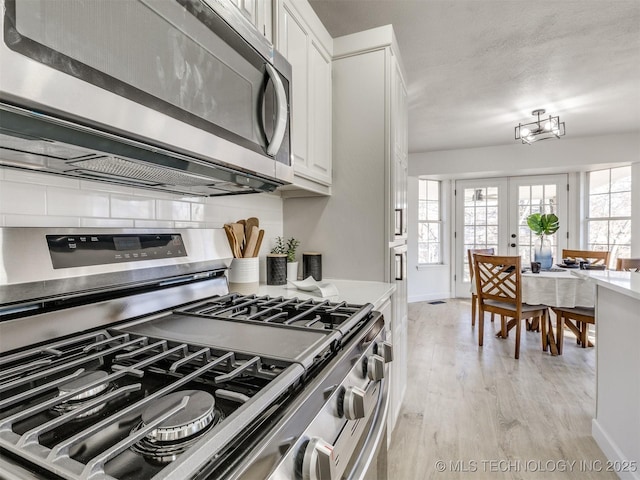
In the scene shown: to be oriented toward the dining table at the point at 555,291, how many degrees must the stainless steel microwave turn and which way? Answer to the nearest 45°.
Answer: approximately 45° to its left

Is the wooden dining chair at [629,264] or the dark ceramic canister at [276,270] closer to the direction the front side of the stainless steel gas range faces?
the wooden dining chair

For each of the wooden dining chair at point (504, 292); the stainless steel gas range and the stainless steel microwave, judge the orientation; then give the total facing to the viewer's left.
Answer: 0

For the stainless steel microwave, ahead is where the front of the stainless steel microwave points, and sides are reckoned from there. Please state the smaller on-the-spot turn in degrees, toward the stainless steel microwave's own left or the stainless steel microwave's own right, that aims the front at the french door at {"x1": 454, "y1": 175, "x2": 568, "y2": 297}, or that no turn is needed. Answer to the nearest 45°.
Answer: approximately 90° to the stainless steel microwave's own left

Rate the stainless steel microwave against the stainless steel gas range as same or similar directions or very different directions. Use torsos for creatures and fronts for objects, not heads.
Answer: same or similar directions

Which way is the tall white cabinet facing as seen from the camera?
to the viewer's right

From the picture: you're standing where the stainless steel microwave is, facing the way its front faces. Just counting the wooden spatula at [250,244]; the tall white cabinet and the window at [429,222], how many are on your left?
3

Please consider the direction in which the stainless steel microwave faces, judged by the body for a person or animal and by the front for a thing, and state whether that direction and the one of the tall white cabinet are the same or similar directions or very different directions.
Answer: same or similar directions

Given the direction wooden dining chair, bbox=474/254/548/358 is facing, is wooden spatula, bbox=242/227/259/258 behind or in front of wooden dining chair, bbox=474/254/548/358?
behind

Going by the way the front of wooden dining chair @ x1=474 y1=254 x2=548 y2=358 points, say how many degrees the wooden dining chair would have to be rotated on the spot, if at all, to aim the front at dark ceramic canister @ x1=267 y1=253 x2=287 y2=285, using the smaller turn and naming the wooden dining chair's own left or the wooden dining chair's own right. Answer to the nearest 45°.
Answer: approximately 180°

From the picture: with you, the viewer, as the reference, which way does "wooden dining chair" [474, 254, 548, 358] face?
facing away from the viewer and to the right of the viewer

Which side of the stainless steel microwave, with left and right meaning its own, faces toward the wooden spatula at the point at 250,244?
left

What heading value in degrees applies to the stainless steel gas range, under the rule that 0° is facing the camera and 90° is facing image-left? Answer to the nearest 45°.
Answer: approximately 315°

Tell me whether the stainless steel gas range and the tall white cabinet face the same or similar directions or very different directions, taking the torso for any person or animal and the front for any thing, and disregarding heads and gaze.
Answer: same or similar directions
